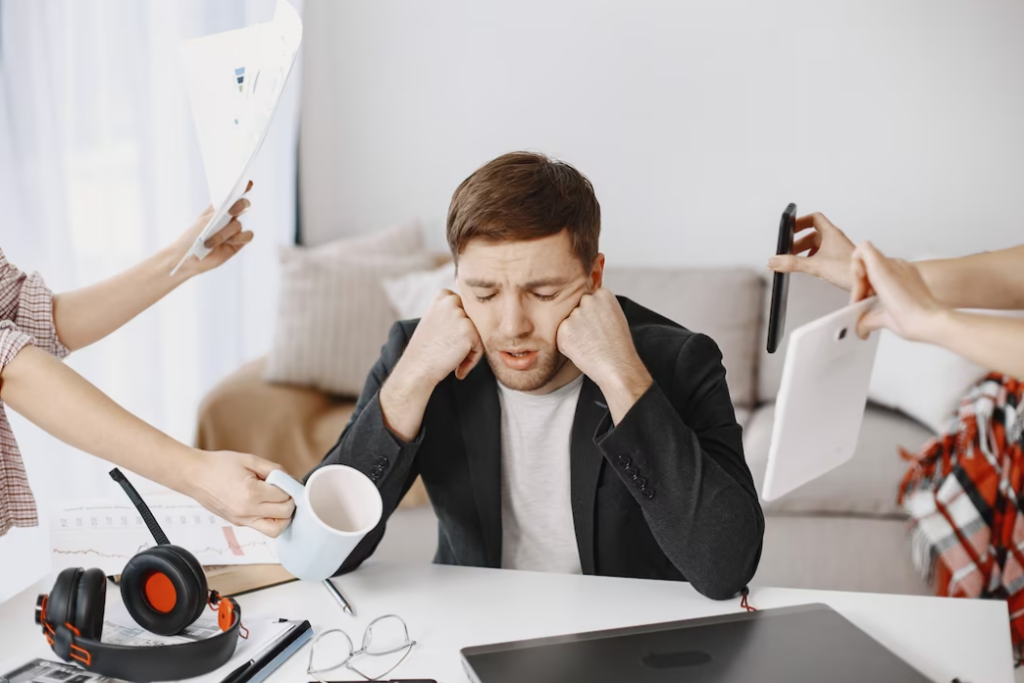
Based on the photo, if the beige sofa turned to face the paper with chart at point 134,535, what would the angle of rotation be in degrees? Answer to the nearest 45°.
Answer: approximately 45° to its right
